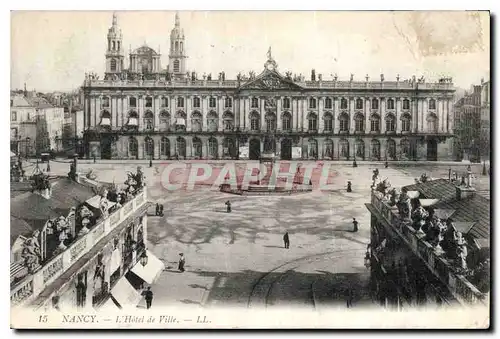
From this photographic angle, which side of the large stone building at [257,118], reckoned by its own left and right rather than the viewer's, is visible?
front

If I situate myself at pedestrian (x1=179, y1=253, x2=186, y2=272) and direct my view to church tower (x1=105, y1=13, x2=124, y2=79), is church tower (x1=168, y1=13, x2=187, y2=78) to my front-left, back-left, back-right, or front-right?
front-right
